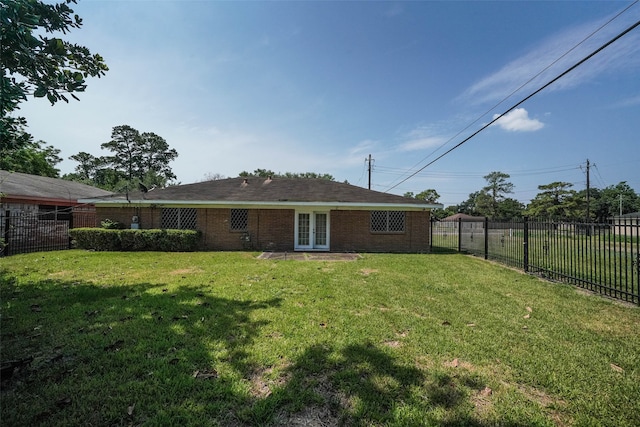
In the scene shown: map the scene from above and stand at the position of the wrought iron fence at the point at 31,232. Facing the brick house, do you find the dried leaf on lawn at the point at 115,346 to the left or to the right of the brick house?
right

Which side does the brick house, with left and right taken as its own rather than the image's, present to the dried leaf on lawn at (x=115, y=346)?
back

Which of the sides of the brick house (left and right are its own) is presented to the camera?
back

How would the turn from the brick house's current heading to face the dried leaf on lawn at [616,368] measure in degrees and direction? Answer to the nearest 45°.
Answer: approximately 180°

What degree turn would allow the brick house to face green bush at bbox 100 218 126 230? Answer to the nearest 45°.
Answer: approximately 90° to its left
